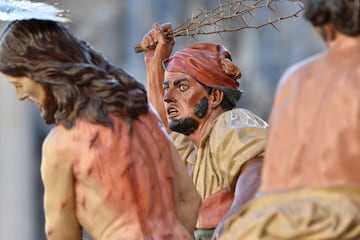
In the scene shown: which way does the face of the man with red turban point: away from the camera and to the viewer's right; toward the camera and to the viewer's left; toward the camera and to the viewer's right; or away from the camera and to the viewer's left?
toward the camera and to the viewer's left

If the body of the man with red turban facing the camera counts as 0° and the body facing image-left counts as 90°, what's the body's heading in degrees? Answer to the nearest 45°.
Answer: approximately 45°
